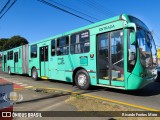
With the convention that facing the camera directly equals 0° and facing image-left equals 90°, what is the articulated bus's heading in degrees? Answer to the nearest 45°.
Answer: approximately 315°
